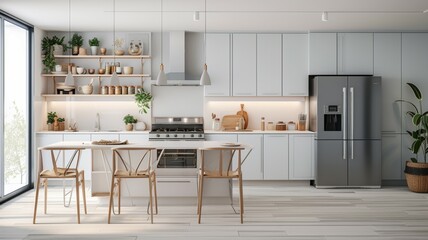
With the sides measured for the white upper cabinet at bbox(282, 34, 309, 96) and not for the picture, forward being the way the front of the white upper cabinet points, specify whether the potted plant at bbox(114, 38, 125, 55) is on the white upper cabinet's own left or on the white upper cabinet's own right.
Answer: on the white upper cabinet's own right

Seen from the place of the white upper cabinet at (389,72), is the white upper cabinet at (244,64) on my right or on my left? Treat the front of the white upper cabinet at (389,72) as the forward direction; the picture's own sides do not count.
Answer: on my right

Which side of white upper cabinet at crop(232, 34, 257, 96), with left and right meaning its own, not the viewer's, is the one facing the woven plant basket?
left

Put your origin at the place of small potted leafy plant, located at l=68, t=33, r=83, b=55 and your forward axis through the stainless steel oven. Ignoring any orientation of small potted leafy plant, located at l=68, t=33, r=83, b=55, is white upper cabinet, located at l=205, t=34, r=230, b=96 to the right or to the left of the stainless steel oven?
left

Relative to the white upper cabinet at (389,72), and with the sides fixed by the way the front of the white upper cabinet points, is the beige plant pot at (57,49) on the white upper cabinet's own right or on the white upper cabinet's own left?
on the white upper cabinet's own right

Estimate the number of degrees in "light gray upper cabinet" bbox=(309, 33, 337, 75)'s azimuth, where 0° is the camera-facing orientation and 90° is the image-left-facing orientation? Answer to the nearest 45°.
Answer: approximately 0°

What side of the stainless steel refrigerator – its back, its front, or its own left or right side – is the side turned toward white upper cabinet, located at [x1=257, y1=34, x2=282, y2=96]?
right
